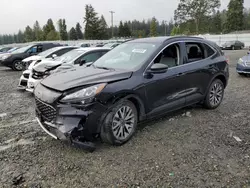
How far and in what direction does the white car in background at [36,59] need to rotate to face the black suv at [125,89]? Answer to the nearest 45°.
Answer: approximately 45° to its left

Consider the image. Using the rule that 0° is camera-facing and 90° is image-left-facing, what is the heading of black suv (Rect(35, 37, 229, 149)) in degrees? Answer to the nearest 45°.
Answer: approximately 45°

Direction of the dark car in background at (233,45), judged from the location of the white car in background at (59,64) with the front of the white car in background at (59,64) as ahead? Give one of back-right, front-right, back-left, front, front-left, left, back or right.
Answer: back

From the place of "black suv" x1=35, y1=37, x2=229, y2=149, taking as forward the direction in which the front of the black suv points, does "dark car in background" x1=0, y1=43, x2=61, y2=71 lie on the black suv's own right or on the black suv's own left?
on the black suv's own right

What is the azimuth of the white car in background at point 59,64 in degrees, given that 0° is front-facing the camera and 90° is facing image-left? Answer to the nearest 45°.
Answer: approximately 45°

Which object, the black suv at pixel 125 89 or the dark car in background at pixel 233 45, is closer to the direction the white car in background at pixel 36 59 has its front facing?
the black suv

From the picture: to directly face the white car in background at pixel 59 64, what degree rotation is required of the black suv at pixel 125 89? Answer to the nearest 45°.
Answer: approximately 90° to its right

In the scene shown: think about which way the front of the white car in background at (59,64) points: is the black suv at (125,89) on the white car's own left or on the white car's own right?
on the white car's own left

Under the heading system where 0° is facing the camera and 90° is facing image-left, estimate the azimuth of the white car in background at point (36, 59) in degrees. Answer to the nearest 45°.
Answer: approximately 45°
